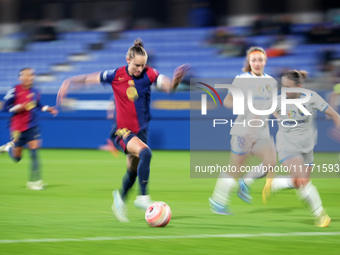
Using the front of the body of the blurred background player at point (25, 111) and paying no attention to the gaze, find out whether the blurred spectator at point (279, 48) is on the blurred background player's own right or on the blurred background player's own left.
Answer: on the blurred background player's own left

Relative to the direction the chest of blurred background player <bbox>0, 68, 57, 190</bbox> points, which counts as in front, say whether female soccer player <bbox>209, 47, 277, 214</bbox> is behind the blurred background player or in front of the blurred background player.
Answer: in front

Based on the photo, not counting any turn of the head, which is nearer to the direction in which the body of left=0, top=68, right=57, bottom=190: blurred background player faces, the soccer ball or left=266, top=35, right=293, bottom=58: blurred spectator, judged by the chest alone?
the soccer ball

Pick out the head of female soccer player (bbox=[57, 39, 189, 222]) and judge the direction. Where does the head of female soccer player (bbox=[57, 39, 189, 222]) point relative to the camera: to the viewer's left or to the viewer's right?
to the viewer's right

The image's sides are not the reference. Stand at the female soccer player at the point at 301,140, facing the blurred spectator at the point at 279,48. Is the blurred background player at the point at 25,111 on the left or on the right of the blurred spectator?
left

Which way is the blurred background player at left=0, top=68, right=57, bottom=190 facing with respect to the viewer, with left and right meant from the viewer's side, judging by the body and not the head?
facing the viewer and to the right of the viewer
